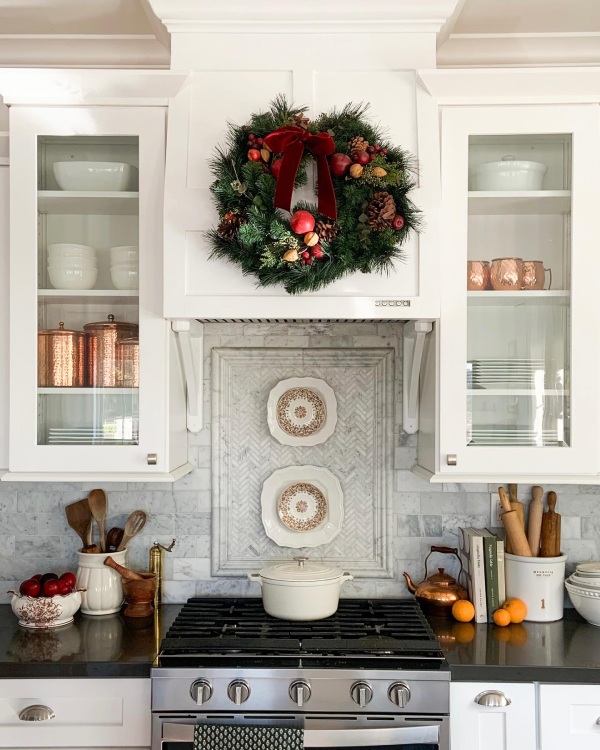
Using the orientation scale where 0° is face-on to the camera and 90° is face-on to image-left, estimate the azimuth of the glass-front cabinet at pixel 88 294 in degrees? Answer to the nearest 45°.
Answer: approximately 0°

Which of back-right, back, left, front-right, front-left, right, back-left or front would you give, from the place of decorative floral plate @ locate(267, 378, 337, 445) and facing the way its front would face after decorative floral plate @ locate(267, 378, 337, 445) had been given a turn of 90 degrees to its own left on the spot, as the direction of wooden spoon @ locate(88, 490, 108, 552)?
back

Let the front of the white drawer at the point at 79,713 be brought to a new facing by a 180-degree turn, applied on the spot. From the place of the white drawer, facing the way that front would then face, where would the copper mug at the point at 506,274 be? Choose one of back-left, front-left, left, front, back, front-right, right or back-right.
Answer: right

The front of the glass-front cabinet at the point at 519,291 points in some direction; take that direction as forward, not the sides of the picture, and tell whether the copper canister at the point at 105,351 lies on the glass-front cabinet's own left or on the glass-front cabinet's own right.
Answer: on the glass-front cabinet's own right

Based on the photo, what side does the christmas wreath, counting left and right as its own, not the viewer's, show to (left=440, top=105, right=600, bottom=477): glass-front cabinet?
left

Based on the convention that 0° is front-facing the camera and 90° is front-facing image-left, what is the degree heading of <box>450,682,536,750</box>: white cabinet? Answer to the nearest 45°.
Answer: approximately 0°

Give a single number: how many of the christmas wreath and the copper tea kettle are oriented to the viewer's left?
1
